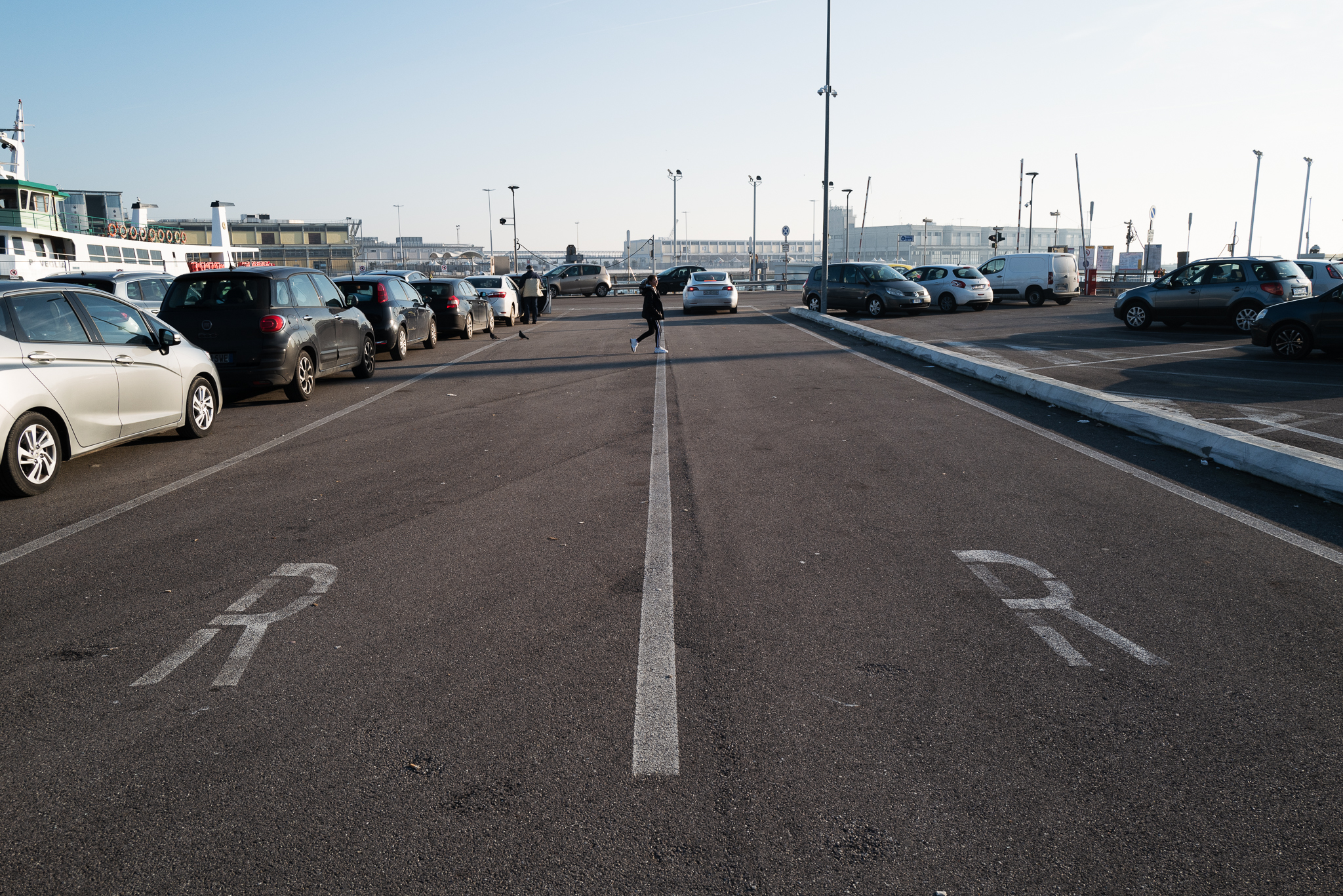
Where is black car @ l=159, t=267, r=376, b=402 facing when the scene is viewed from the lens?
facing away from the viewer and to the right of the viewer

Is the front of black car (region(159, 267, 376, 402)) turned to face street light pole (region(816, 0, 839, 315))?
yes

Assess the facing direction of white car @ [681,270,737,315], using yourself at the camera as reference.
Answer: facing away from the viewer

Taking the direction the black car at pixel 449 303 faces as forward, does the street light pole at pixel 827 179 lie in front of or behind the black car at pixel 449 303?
in front

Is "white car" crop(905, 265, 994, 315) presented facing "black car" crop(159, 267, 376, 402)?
no

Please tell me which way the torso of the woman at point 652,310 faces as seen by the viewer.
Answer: to the viewer's right

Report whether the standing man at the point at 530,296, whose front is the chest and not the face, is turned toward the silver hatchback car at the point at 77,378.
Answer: no

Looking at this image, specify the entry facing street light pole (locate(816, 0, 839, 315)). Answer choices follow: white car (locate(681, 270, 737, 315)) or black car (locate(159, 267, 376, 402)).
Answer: the black car

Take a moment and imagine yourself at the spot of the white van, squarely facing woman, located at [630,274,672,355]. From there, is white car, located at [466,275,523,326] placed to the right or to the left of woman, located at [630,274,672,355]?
right

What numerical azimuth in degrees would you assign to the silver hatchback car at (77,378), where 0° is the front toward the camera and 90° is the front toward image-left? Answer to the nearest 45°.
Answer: approximately 225°

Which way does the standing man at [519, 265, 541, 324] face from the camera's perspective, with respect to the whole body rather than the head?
away from the camera

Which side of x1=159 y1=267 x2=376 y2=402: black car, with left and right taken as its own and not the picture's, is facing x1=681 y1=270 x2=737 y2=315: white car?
front

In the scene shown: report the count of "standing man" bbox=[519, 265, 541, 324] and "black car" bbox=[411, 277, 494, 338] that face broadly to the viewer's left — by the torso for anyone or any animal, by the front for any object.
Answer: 0
